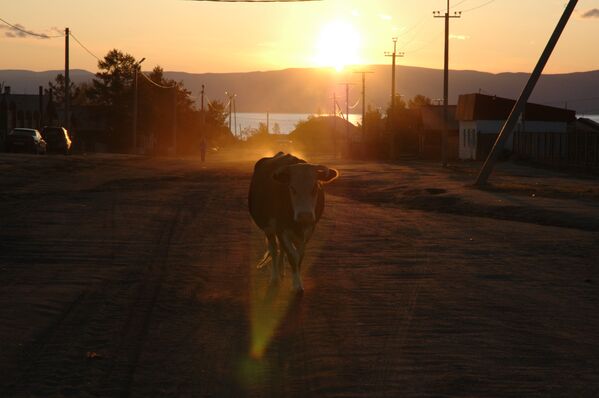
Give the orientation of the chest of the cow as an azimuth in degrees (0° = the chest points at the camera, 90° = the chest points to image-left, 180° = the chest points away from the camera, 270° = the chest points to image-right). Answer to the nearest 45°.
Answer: approximately 0°
